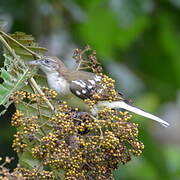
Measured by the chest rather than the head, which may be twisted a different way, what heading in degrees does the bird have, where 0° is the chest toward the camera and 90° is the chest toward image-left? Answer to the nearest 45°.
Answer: approximately 90°
